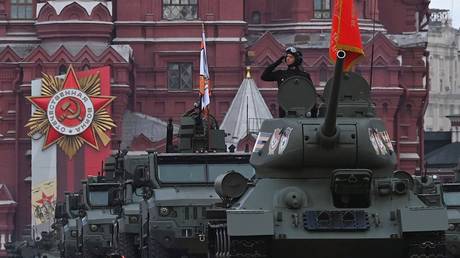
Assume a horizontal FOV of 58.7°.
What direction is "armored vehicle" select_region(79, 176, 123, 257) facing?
toward the camera

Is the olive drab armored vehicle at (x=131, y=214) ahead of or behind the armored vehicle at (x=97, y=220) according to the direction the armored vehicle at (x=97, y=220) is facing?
ahead

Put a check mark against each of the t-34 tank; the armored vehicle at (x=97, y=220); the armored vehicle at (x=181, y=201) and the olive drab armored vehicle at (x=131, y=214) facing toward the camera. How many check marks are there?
4

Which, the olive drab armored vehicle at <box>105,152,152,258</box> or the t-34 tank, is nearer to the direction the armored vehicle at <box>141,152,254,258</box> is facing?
the t-34 tank

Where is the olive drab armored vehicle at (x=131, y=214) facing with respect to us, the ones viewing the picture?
facing the viewer

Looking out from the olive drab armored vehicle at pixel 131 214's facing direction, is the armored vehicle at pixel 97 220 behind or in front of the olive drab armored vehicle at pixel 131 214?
behind
